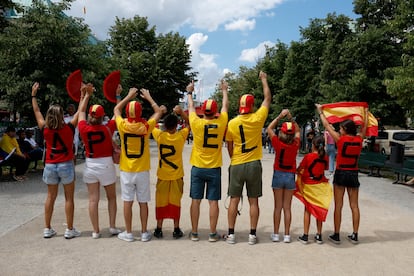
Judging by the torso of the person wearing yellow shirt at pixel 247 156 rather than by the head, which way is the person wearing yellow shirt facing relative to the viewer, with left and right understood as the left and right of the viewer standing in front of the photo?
facing away from the viewer

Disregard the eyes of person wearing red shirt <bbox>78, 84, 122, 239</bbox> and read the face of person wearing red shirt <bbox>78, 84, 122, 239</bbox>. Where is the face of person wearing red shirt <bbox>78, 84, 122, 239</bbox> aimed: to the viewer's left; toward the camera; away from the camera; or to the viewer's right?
away from the camera

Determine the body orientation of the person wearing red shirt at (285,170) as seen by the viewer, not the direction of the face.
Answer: away from the camera

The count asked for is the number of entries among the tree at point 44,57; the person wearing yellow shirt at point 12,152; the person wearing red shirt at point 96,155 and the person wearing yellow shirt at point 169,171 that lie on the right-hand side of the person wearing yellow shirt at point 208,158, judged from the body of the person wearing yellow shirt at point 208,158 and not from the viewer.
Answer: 0

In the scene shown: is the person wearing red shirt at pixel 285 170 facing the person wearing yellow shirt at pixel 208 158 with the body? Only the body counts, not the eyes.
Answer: no

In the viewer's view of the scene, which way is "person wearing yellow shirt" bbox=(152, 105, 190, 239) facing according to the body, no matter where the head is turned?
away from the camera

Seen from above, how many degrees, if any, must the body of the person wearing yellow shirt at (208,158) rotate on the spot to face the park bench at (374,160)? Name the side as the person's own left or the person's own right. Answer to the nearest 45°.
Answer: approximately 45° to the person's own right

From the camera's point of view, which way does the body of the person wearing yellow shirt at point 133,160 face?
away from the camera

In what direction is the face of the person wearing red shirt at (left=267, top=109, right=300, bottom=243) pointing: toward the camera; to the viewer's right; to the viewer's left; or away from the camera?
away from the camera

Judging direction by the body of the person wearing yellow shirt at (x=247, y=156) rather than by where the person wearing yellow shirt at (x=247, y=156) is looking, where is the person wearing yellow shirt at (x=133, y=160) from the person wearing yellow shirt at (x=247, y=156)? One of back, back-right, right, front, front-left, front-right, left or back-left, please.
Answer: left

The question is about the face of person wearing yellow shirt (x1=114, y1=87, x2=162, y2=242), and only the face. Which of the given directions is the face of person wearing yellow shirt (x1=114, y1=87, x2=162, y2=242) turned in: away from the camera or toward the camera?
away from the camera

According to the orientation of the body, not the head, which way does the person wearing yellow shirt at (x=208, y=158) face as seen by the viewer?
away from the camera
